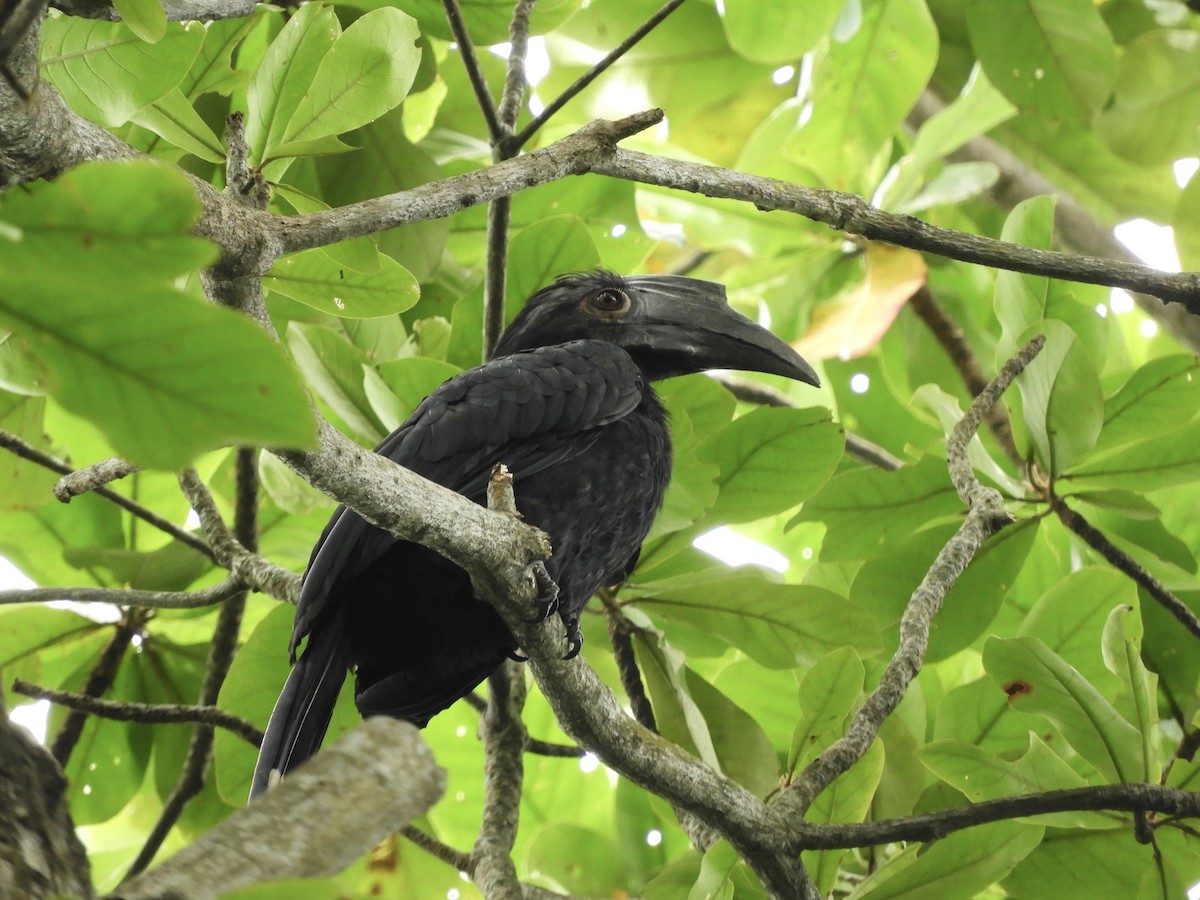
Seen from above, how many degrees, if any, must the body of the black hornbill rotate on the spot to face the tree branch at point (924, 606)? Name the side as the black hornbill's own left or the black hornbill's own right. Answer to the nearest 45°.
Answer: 0° — it already faces it

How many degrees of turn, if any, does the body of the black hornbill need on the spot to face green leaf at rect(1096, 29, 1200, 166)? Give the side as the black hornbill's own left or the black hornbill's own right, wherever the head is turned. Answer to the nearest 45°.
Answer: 0° — it already faces it

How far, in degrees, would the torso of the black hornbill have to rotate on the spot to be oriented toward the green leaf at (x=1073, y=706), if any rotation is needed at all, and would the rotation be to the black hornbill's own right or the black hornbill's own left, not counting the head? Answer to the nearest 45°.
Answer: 0° — it already faces it

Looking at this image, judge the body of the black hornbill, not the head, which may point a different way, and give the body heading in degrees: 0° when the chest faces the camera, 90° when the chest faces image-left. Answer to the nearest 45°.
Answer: approximately 270°

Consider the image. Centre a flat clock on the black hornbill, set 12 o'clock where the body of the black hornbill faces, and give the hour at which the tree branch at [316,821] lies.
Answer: The tree branch is roughly at 3 o'clock from the black hornbill.

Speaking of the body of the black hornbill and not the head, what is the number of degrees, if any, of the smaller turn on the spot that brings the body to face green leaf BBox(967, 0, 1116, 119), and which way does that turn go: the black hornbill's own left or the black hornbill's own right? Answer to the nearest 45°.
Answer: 0° — it already faces it
